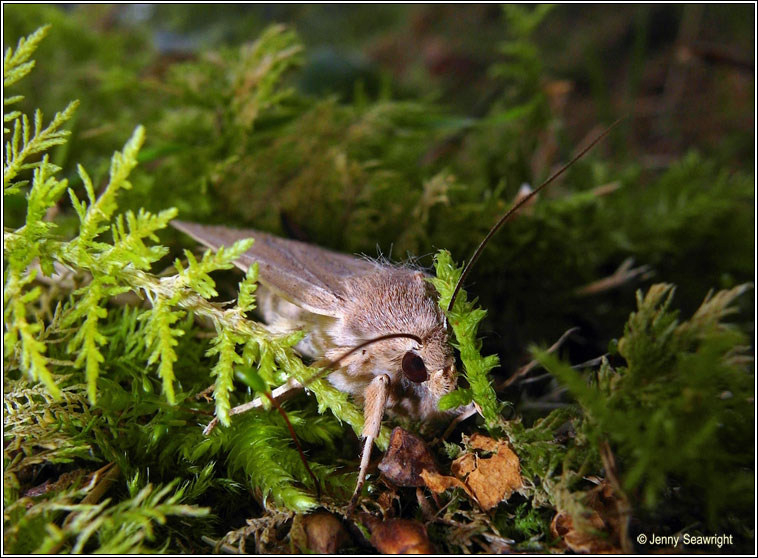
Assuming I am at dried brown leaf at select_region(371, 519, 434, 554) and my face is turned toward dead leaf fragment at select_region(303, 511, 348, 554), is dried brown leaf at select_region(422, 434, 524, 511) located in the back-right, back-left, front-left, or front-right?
back-right

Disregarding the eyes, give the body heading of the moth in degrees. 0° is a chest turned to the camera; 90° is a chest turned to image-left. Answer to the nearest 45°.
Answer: approximately 315°

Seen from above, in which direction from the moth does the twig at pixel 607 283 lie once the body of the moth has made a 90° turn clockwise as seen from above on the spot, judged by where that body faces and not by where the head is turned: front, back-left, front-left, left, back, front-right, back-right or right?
back

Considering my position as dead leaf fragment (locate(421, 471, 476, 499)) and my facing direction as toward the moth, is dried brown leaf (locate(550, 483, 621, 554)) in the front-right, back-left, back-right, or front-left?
back-right
